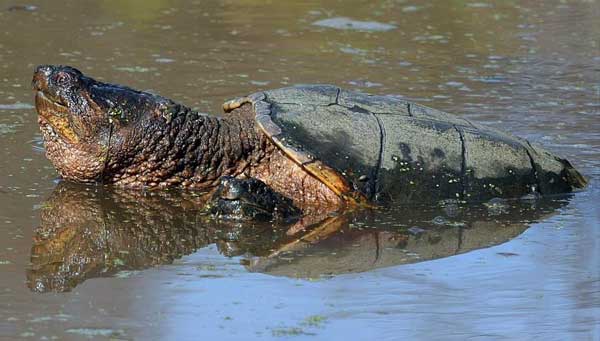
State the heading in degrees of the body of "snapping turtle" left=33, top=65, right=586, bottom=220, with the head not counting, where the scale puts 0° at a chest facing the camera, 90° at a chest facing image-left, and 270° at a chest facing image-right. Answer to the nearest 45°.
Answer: approximately 90°
